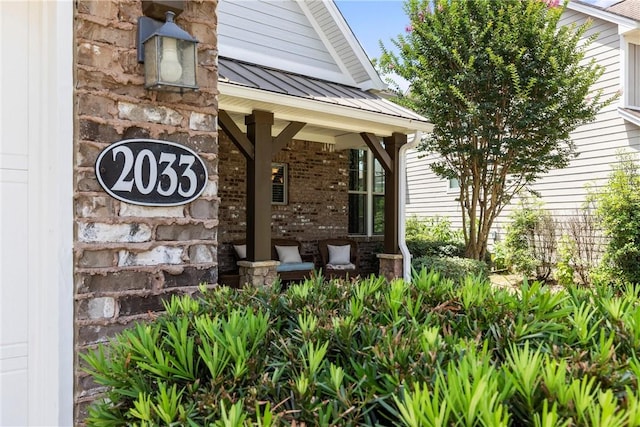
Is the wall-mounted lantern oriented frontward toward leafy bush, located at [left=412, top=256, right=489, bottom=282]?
no

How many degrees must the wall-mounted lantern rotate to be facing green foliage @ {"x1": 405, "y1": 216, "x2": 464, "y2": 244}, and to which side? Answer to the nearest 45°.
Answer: approximately 90° to its left

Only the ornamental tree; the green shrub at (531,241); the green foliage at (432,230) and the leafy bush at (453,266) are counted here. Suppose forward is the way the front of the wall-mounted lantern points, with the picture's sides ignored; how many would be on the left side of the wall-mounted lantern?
4

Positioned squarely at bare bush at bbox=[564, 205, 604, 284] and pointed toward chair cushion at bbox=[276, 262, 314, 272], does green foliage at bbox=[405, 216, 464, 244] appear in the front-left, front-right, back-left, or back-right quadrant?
front-right

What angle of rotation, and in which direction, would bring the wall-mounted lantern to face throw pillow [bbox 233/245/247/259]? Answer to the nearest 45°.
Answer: approximately 135° to its left

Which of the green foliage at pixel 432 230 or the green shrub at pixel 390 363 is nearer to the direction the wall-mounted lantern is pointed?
the green shrub

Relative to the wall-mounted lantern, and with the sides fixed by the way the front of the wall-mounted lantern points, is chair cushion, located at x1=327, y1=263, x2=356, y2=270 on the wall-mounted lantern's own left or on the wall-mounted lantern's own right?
on the wall-mounted lantern's own left

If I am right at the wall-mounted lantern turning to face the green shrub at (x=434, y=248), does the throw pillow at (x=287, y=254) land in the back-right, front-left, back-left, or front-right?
front-left

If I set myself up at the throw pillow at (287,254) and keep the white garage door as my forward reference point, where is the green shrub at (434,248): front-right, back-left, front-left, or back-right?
back-left

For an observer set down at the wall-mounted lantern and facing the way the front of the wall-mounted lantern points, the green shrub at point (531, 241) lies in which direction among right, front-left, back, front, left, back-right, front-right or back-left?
left

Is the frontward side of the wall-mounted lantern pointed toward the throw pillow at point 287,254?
no

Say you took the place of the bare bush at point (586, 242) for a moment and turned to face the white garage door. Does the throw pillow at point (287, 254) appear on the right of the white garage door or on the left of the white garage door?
right

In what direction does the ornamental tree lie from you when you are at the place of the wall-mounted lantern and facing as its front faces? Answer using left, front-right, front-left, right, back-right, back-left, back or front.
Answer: left

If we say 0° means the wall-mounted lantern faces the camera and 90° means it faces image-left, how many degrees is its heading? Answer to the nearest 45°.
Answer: approximately 315°

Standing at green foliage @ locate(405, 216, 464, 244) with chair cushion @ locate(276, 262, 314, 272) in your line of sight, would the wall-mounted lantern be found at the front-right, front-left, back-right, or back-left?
front-left

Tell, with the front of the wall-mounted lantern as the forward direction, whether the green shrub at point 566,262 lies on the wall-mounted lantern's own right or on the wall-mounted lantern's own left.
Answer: on the wall-mounted lantern's own left

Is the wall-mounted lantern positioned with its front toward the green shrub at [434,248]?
no
